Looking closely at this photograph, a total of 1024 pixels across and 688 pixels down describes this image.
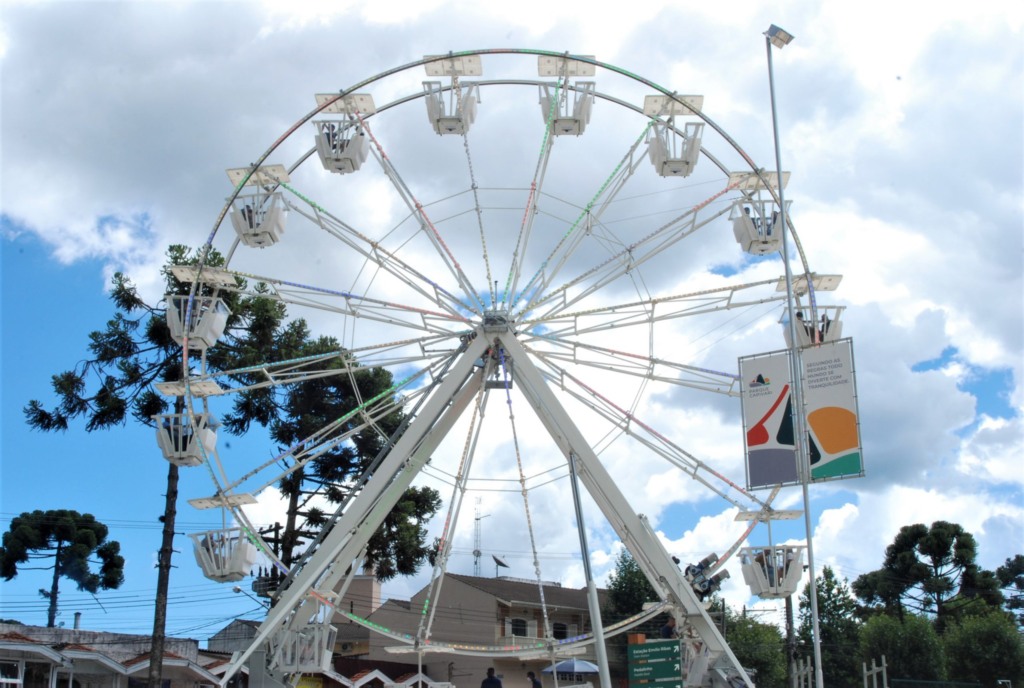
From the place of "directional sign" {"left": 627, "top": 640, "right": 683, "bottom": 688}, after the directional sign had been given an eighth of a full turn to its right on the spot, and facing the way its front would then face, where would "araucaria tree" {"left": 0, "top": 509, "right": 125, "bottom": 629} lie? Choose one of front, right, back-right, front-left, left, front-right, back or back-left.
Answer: right

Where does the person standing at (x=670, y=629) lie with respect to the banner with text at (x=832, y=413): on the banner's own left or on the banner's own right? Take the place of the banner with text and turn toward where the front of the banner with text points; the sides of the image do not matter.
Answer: on the banner's own right

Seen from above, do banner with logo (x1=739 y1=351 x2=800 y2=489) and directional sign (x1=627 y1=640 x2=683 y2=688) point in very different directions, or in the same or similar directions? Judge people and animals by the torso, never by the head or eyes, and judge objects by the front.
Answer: same or similar directions

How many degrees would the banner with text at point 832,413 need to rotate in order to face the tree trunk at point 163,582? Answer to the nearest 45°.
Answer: approximately 90° to its right

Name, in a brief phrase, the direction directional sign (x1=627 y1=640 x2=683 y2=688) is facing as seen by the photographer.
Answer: facing the viewer

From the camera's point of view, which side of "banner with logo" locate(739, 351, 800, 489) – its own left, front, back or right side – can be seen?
front

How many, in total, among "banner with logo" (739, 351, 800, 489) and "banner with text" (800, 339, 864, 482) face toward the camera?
2

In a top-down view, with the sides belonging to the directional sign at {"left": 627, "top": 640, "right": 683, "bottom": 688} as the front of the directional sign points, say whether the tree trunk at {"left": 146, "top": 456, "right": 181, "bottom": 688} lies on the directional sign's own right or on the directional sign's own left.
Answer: on the directional sign's own right

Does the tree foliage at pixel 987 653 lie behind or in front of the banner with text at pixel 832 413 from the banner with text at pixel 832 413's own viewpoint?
behind

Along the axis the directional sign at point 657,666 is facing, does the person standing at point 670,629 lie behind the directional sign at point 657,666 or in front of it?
behind

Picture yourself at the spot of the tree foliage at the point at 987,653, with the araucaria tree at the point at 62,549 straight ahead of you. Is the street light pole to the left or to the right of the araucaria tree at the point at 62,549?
left
